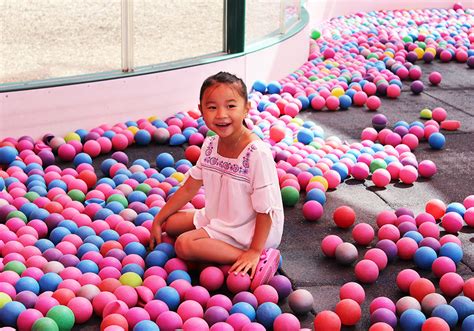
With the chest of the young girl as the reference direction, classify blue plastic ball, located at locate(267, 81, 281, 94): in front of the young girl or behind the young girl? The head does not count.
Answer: behind

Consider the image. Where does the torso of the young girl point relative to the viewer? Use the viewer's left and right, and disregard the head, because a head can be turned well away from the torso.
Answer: facing the viewer and to the left of the viewer

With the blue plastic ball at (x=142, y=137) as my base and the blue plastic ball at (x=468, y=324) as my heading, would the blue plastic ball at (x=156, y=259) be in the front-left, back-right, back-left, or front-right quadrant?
front-right

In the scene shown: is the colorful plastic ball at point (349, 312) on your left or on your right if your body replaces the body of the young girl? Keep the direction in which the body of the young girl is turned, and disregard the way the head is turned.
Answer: on your left

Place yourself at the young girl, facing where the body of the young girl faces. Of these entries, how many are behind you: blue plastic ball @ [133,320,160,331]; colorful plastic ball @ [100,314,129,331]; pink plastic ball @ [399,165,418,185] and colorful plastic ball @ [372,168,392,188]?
2

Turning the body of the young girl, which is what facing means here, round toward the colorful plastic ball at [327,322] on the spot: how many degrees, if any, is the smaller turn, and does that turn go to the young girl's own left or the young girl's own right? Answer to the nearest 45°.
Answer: approximately 90° to the young girl's own left

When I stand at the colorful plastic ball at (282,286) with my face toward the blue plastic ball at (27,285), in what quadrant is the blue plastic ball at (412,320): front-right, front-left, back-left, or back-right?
back-left

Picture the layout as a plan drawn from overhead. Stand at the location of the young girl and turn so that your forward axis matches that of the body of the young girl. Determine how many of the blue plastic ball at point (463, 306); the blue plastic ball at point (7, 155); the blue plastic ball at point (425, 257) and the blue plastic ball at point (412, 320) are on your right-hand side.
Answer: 1

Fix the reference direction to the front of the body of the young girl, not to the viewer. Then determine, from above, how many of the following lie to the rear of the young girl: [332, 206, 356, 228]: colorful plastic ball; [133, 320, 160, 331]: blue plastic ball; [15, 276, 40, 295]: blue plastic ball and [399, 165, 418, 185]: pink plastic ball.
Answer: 2

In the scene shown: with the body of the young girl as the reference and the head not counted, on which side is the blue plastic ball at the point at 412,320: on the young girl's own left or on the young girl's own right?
on the young girl's own left

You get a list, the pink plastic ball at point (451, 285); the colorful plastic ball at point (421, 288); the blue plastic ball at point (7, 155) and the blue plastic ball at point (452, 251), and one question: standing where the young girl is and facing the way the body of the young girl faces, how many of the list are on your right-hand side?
1

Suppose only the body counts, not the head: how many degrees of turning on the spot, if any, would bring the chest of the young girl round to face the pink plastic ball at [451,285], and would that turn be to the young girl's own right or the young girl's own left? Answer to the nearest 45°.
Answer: approximately 135° to the young girl's own left

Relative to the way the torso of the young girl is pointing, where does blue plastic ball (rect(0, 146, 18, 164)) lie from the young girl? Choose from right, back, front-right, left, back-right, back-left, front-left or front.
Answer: right

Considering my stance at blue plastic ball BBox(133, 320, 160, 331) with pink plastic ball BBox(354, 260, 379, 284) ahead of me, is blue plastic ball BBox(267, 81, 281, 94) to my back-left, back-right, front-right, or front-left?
front-left
